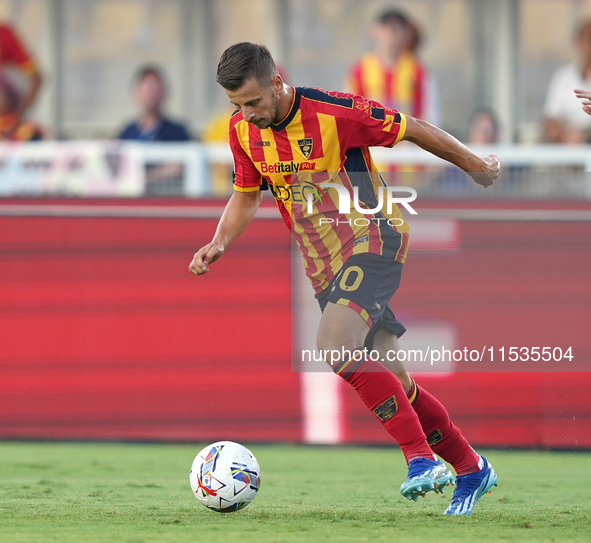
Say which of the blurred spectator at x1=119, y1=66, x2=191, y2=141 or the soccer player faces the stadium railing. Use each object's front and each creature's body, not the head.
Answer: the blurred spectator

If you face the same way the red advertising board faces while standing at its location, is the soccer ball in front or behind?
in front

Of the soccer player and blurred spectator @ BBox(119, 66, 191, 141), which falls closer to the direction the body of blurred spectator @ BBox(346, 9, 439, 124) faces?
the soccer player

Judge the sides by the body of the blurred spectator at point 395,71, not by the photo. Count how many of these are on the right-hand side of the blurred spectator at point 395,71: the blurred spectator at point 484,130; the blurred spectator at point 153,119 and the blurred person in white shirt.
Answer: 1

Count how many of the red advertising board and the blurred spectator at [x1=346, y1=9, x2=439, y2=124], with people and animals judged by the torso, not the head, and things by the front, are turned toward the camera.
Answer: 2

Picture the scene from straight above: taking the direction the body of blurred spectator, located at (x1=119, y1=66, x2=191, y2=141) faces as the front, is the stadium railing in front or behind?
in front

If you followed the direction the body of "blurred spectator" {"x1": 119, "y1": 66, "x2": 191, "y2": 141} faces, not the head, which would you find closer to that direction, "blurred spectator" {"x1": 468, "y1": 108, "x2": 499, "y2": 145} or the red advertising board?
the red advertising board

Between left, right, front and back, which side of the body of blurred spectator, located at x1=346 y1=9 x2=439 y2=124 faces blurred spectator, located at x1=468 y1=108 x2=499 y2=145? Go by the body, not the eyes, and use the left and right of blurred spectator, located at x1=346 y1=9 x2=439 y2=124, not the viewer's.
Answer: left

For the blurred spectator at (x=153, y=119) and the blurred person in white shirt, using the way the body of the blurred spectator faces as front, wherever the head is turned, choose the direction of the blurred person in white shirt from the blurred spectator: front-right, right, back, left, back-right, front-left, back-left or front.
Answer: left

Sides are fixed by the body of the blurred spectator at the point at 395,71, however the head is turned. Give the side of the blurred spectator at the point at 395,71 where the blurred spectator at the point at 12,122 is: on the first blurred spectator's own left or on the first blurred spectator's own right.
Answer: on the first blurred spectator's own right

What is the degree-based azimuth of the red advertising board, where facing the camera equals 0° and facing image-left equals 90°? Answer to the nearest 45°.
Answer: approximately 0°

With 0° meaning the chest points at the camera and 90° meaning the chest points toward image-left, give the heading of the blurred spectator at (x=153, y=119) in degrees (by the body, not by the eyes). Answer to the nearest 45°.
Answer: approximately 0°

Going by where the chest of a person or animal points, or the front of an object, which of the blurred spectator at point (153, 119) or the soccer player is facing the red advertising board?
the blurred spectator
